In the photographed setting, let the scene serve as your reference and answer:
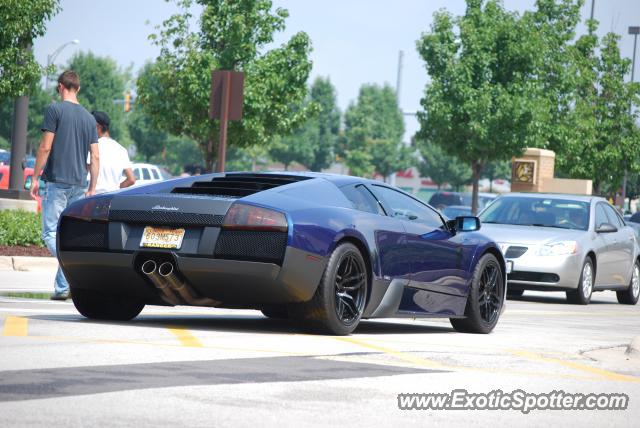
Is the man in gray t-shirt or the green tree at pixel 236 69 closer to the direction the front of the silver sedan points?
the man in gray t-shirt

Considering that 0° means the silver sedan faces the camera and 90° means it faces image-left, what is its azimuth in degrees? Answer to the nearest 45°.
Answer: approximately 45°

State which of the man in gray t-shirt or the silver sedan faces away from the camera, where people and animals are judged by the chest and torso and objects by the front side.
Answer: the man in gray t-shirt

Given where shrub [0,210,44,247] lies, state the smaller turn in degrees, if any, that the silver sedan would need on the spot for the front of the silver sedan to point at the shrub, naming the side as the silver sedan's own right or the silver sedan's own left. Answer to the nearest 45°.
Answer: approximately 45° to the silver sedan's own right

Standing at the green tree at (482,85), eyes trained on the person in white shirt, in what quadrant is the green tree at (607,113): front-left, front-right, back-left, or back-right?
back-left

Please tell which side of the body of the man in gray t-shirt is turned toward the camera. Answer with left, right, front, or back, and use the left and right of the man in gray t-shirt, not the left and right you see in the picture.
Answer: back

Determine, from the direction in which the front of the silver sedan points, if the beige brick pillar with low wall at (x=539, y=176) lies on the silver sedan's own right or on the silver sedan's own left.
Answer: on the silver sedan's own right

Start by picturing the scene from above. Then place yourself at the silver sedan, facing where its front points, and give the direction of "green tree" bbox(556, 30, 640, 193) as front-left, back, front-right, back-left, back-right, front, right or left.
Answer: back-right

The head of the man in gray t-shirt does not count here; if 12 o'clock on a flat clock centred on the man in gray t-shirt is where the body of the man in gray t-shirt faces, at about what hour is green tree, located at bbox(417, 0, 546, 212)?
The green tree is roughly at 1 o'clock from the man in gray t-shirt.

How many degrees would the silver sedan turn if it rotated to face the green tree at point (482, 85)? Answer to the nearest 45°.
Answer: approximately 135° to its right

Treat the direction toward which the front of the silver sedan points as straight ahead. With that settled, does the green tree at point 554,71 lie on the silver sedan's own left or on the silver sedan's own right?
on the silver sedan's own right

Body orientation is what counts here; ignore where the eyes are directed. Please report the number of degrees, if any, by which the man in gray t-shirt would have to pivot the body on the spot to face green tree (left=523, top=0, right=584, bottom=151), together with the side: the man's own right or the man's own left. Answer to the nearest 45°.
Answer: approximately 45° to the man's own right
